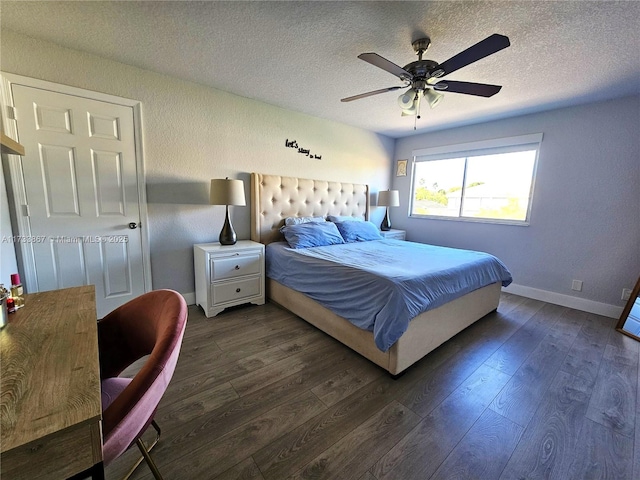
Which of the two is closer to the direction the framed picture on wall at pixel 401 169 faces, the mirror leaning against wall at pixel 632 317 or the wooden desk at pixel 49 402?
the wooden desk

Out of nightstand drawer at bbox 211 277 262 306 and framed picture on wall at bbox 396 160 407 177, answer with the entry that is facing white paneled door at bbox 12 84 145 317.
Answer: the framed picture on wall

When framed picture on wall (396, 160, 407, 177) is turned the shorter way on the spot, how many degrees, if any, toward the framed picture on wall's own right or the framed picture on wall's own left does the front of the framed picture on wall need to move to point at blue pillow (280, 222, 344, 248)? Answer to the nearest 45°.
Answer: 0° — it already faces it

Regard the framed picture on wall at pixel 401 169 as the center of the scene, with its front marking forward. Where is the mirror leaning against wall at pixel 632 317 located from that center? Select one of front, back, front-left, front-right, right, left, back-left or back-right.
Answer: left

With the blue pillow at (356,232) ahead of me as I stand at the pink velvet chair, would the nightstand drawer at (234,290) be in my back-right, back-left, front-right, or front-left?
front-left

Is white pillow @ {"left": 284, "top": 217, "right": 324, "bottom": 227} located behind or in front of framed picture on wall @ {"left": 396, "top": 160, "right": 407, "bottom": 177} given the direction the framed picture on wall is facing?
in front

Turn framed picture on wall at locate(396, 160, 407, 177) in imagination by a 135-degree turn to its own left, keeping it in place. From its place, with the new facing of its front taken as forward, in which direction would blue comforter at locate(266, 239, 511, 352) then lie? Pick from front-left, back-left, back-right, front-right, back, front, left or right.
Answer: right

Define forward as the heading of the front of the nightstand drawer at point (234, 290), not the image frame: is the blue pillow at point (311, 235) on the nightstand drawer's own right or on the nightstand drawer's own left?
on the nightstand drawer's own left

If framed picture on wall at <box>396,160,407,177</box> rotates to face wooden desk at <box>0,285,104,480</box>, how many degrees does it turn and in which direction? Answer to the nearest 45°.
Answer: approximately 45° to its left

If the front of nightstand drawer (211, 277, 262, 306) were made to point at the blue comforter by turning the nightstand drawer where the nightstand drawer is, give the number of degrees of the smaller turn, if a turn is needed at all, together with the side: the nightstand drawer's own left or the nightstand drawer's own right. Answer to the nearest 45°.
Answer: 0° — it already faces it

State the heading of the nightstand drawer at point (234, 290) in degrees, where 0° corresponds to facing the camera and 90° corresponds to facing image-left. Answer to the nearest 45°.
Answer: approximately 315°

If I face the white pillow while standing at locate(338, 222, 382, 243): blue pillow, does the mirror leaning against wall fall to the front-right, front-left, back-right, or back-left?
back-left

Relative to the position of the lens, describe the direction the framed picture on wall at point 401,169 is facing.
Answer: facing the viewer and to the left of the viewer

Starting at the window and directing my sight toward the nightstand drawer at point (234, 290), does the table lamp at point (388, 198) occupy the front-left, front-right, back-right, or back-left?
front-right

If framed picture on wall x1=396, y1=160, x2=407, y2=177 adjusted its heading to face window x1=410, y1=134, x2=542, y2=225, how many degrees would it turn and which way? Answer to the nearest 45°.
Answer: approximately 90° to its left

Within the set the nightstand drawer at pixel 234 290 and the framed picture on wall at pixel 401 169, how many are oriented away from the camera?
0

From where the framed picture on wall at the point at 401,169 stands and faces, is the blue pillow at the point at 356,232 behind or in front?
in front
